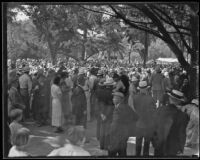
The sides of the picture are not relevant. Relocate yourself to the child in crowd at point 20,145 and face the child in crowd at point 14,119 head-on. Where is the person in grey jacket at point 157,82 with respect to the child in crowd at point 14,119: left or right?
right

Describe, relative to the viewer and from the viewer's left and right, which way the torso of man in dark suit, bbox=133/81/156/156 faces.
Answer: facing away from the viewer

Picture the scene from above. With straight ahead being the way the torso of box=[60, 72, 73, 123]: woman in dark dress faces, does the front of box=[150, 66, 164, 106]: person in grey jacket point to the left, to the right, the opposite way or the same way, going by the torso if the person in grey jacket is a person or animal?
the same way

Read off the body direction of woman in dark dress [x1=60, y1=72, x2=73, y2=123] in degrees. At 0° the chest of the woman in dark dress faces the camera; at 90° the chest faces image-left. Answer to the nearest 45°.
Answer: approximately 180°

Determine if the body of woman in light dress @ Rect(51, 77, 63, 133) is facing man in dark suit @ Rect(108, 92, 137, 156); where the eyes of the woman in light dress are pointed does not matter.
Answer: no

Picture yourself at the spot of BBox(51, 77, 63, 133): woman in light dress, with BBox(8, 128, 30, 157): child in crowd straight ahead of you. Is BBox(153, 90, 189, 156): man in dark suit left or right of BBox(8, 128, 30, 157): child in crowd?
left

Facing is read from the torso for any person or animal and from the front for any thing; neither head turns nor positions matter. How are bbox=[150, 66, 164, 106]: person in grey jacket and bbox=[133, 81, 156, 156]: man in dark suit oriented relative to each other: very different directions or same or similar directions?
same or similar directions

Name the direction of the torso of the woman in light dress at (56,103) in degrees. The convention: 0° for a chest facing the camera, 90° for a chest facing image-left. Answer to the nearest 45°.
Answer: approximately 225°

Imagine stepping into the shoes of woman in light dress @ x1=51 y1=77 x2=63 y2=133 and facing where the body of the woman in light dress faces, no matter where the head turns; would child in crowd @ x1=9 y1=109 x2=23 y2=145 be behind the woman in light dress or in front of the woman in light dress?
behind

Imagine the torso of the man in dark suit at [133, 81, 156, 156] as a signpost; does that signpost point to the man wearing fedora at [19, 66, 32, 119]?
no

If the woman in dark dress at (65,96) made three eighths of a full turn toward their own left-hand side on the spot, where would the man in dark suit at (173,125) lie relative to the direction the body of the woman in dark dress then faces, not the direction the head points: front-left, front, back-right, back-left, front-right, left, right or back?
left

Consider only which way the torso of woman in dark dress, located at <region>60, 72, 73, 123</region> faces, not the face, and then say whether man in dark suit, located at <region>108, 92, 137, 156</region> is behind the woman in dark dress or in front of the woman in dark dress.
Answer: behind

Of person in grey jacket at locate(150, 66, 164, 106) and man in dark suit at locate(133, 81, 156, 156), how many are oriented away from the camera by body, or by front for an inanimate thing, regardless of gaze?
2

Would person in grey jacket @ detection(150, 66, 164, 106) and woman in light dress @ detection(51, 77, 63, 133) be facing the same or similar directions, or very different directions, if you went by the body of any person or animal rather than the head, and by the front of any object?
same or similar directions

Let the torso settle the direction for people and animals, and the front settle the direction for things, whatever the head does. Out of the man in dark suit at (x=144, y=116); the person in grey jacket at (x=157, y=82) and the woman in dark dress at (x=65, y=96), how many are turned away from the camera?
3

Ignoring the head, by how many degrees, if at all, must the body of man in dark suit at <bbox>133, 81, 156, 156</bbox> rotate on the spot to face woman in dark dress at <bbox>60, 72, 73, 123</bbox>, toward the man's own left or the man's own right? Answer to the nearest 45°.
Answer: approximately 45° to the man's own left

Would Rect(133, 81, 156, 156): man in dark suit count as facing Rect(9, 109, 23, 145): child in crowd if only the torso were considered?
no

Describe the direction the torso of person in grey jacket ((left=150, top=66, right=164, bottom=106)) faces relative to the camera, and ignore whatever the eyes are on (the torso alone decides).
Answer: away from the camera

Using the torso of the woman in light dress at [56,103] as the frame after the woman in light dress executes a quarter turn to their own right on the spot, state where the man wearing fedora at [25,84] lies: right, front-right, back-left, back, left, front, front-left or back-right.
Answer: back
